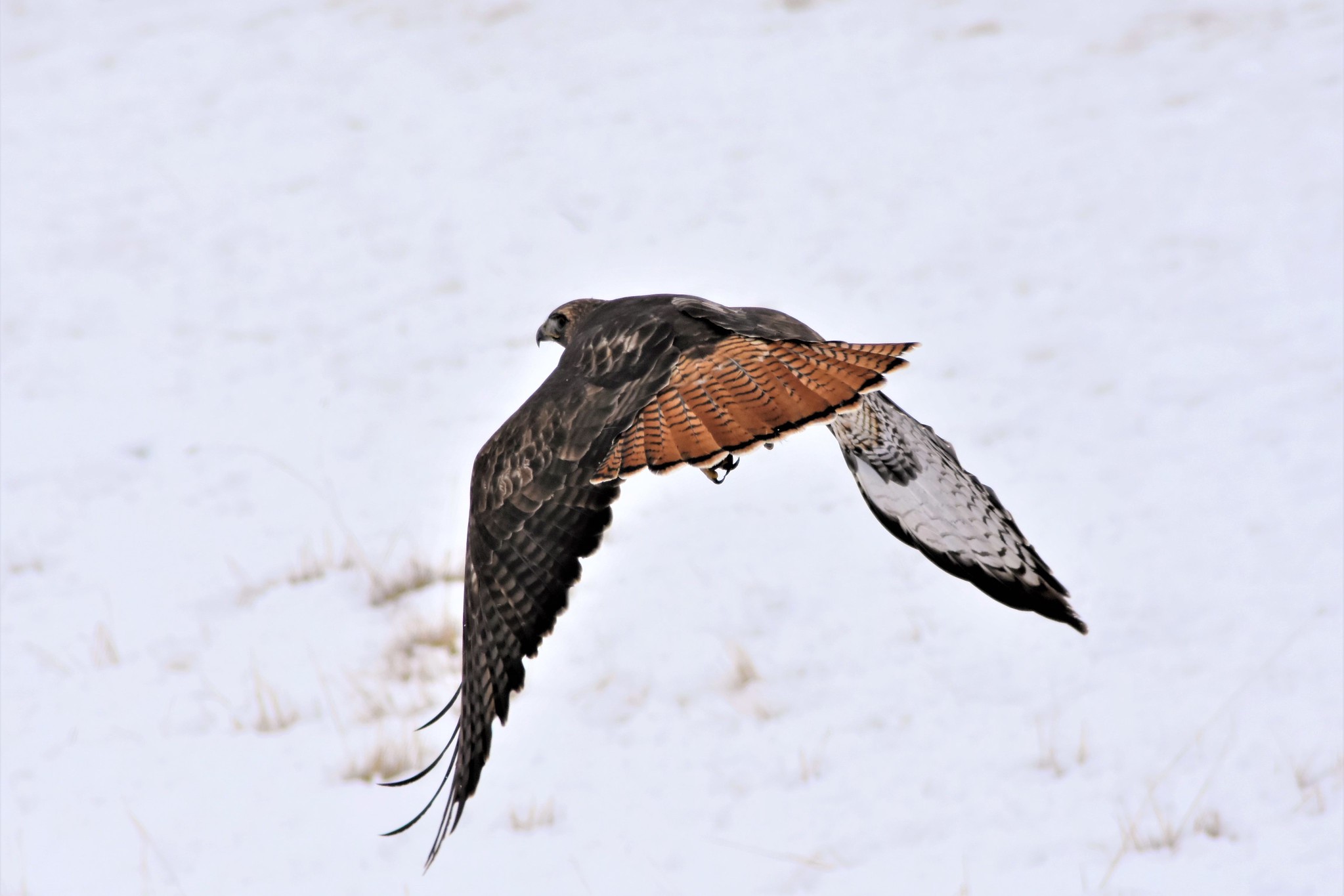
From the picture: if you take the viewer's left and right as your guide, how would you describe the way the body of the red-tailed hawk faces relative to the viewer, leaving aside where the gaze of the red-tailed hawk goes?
facing away from the viewer and to the left of the viewer
